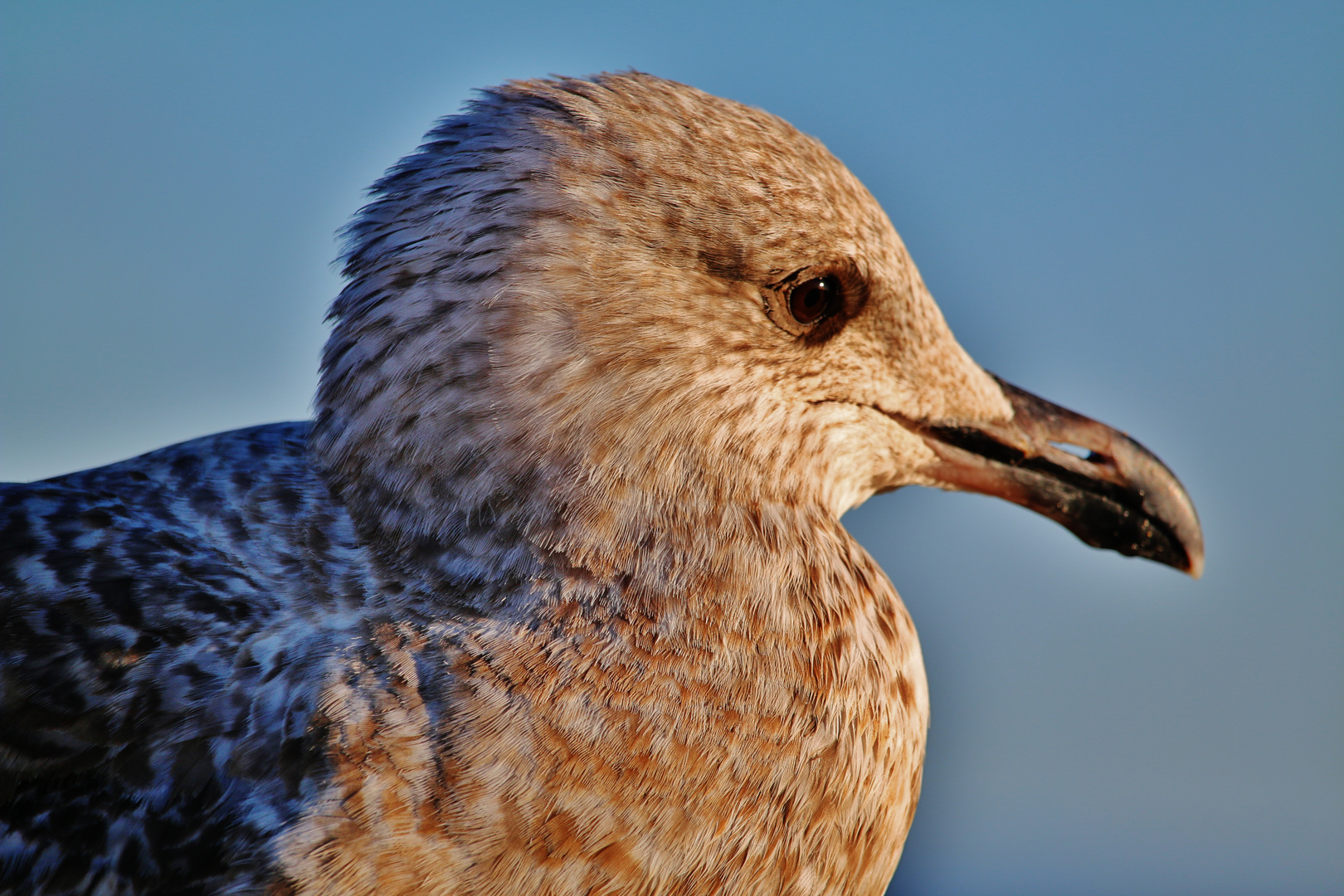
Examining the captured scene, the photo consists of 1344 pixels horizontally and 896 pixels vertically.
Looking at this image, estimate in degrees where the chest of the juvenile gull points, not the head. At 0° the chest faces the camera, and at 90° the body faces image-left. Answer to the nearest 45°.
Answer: approximately 270°
